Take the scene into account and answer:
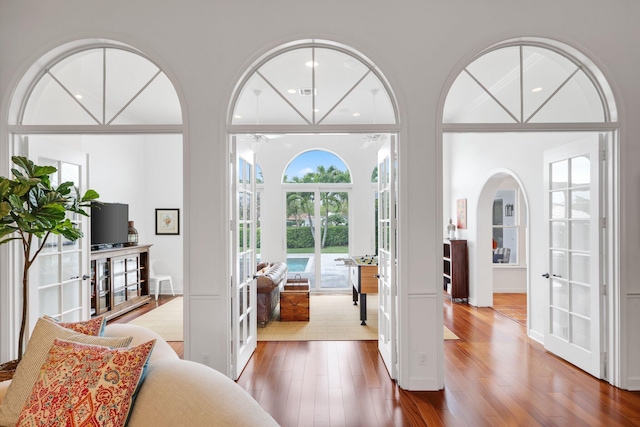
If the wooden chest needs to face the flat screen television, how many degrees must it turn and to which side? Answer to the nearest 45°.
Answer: approximately 90° to its right

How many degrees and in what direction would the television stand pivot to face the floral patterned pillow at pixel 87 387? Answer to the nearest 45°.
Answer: approximately 45° to its right

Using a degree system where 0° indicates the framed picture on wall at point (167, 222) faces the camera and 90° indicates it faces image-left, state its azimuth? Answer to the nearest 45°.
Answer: approximately 0°

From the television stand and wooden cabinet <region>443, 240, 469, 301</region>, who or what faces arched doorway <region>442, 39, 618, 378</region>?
the television stand

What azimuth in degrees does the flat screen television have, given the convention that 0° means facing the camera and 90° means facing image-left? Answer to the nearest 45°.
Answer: approximately 315°

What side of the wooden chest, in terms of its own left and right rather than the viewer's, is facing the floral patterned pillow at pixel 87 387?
front
